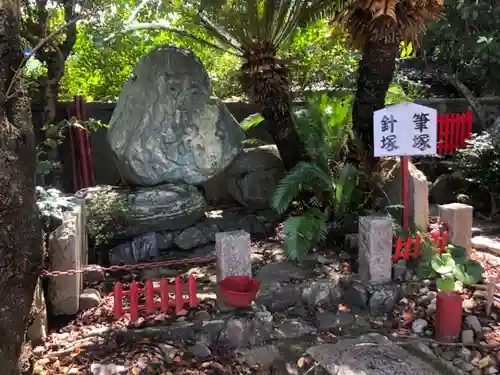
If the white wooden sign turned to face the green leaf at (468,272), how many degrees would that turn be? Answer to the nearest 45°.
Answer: approximately 45° to its left

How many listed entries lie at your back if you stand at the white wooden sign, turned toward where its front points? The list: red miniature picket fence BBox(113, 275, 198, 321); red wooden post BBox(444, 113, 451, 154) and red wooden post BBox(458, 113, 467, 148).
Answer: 2

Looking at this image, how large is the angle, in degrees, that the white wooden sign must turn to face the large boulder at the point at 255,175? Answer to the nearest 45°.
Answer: approximately 135° to its right

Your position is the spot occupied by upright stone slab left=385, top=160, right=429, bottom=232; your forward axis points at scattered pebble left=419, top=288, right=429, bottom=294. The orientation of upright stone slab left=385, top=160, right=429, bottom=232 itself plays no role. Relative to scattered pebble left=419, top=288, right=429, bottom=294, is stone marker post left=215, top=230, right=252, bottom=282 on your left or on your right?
right

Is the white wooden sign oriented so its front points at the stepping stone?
yes

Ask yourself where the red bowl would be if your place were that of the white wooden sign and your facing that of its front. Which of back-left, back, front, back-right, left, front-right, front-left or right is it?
front-right

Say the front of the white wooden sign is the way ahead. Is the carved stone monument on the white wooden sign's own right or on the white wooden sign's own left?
on the white wooden sign's own right

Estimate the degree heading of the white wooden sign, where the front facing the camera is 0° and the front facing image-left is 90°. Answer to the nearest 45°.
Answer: approximately 0°

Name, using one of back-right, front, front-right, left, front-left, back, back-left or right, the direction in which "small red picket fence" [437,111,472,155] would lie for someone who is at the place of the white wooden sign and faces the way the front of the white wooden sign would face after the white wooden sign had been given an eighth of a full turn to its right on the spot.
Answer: back-right

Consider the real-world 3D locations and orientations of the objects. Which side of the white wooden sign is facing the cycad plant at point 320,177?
right
